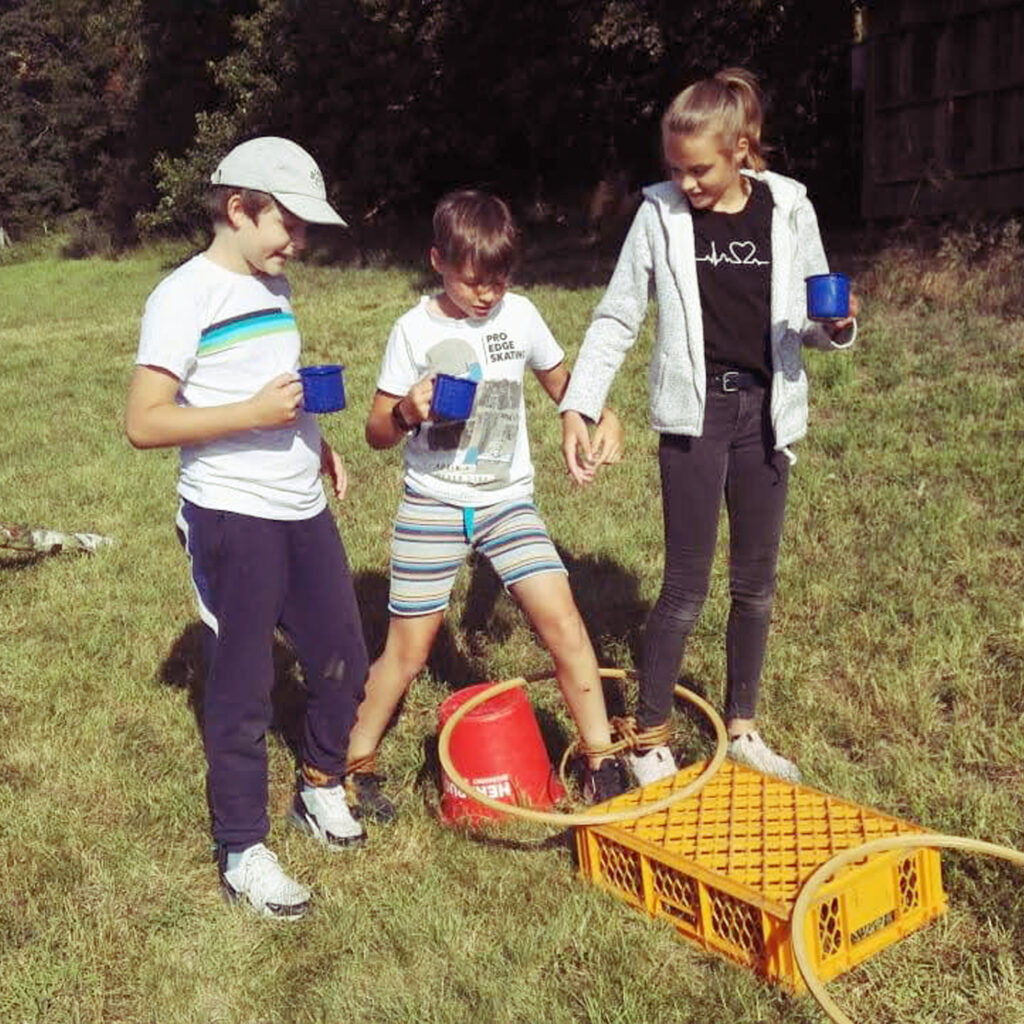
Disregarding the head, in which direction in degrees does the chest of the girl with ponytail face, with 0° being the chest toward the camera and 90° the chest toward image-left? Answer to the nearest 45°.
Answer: approximately 0°

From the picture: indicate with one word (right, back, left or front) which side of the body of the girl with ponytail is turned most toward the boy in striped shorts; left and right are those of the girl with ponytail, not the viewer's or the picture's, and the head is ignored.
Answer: right

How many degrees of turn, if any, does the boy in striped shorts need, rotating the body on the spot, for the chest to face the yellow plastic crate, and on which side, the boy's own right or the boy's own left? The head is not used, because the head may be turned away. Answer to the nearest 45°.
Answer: approximately 45° to the boy's own left

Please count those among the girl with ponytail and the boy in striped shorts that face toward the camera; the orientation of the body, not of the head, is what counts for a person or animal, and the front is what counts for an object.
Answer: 2

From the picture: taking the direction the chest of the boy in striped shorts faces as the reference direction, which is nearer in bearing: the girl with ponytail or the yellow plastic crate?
the yellow plastic crate

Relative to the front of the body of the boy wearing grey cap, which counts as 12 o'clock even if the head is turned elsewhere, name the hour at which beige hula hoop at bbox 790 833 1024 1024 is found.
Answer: The beige hula hoop is roughly at 12 o'clock from the boy wearing grey cap.

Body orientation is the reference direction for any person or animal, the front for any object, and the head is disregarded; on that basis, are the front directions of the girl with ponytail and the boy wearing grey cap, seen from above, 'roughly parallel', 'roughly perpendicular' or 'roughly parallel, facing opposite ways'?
roughly perpendicular
